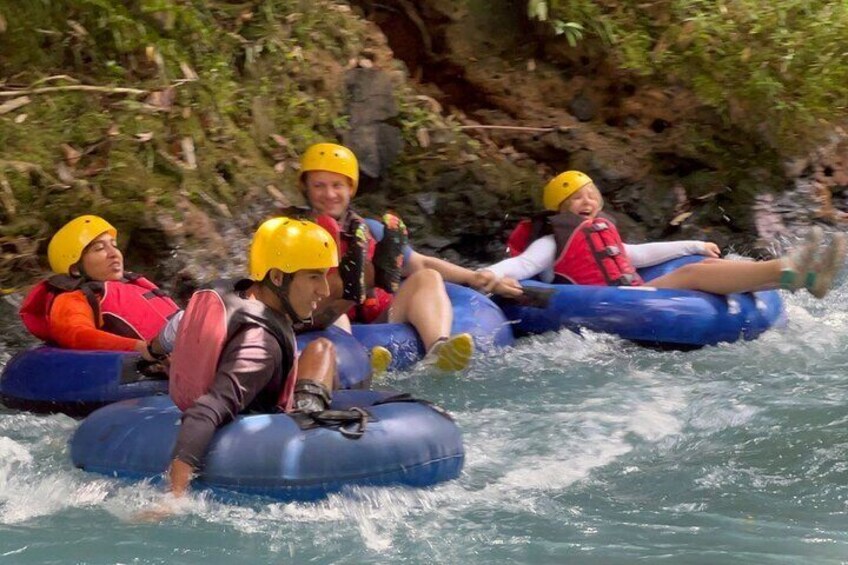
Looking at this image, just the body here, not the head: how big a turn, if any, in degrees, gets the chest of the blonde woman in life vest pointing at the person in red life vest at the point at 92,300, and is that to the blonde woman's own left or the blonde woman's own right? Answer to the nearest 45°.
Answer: approximately 90° to the blonde woman's own right

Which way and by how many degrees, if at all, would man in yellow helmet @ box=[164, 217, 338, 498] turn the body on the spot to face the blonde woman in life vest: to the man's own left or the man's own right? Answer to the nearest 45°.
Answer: approximately 45° to the man's own left

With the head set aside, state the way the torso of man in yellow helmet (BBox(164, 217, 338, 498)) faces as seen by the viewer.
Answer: to the viewer's right

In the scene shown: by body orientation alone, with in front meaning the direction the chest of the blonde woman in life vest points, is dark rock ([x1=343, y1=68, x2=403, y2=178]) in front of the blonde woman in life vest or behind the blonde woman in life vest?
behind
